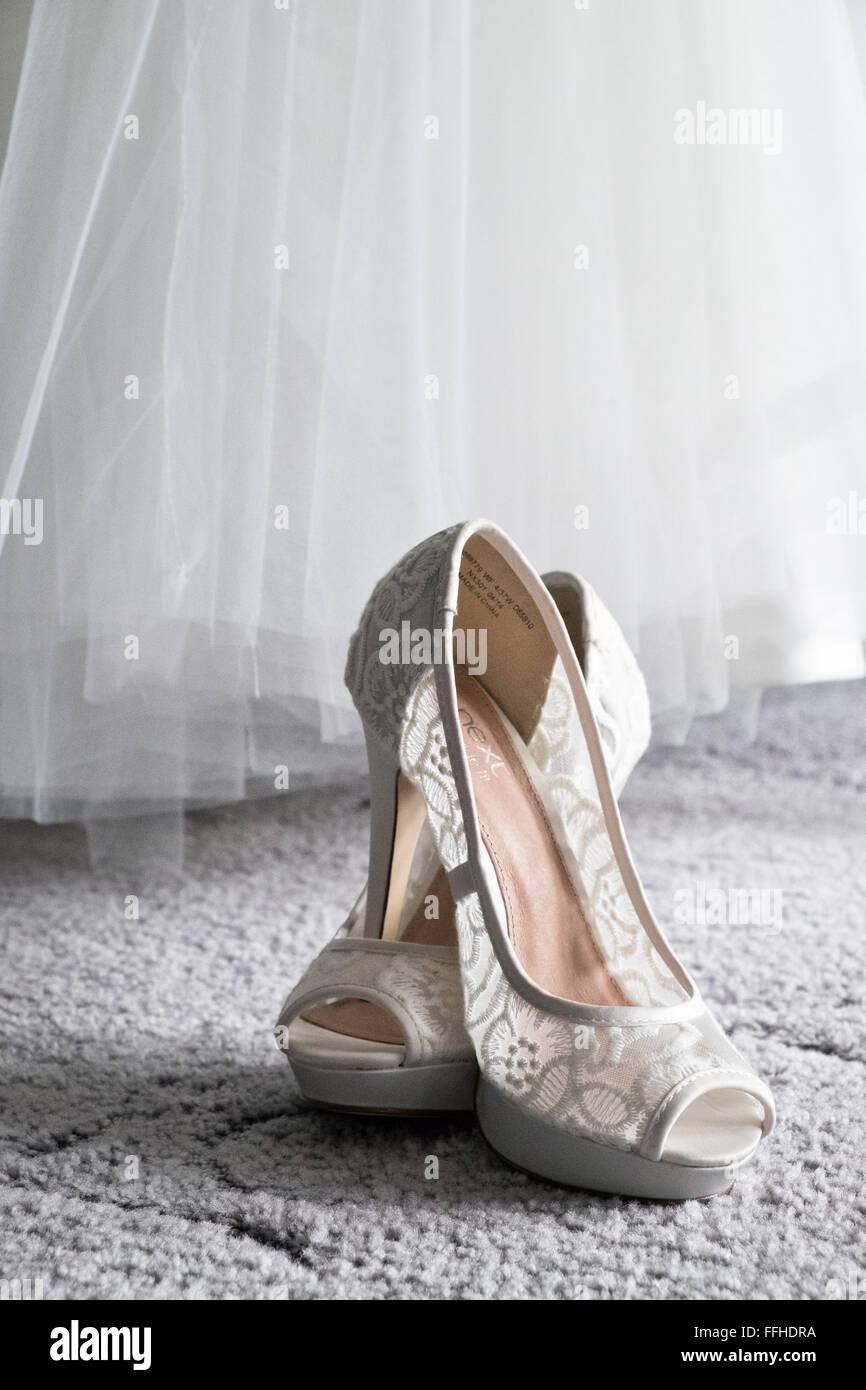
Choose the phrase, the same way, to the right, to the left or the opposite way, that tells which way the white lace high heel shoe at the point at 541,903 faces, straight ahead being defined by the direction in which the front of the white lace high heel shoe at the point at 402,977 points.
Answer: to the left

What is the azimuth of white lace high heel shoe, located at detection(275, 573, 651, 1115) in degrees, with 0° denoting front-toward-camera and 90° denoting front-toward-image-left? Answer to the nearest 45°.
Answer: approximately 45°
